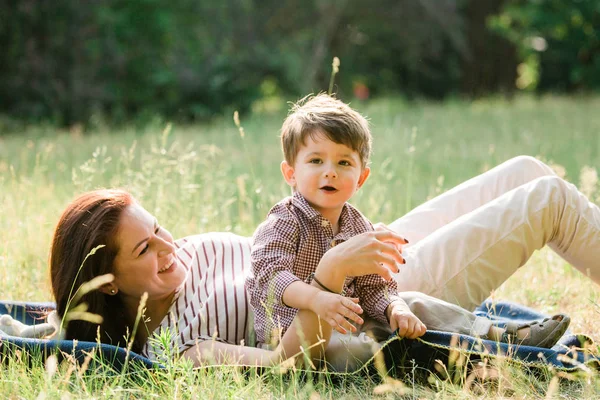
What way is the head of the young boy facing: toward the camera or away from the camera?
toward the camera

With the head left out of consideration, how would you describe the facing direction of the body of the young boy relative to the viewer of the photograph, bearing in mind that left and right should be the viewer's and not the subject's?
facing the viewer and to the right of the viewer

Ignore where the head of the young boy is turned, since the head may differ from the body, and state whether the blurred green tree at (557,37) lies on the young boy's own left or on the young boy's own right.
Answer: on the young boy's own left
